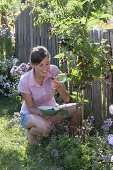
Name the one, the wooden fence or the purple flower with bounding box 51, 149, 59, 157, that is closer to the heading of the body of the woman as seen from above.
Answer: the purple flower

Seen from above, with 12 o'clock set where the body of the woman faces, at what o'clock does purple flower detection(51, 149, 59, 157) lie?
The purple flower is roughly at 1 o'clock from the woman.

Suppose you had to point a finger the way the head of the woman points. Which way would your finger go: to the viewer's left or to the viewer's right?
to the viewer's right

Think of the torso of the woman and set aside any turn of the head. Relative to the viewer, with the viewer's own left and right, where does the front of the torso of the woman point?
facing the viewer and to the right of the viewer
